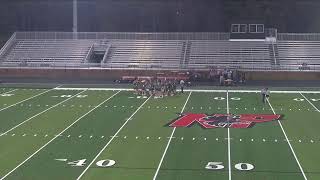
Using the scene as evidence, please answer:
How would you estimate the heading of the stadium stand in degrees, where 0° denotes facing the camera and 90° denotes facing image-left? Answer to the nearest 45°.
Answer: approximately 0°
